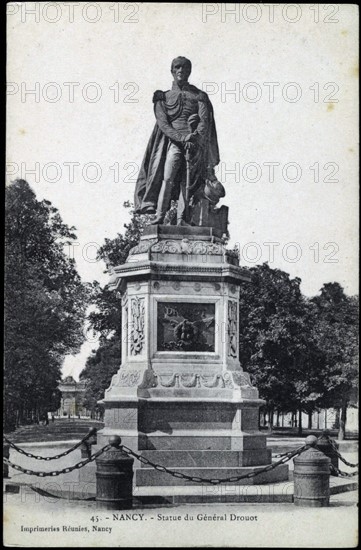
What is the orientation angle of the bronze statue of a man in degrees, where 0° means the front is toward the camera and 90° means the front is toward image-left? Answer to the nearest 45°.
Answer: approximately 0°

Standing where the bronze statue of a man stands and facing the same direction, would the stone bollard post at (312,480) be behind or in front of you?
in front

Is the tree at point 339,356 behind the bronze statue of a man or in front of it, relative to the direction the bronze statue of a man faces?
behind

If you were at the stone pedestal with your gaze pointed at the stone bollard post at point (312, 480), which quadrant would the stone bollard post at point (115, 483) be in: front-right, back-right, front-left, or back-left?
front-right
